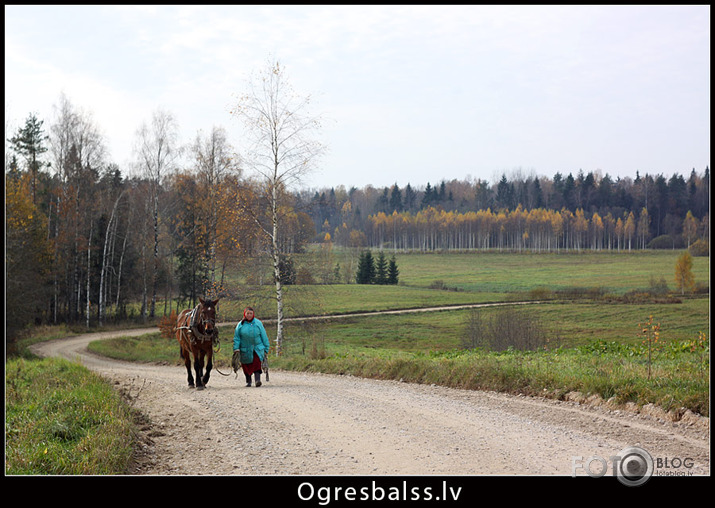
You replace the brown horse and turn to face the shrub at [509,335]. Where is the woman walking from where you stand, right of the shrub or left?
right

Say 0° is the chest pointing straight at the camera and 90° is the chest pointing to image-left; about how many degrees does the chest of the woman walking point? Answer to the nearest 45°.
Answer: approximately 0°

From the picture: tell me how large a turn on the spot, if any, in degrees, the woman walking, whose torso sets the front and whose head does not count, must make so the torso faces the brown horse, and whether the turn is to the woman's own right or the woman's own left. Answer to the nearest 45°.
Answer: approximately 90° to the woman's own right

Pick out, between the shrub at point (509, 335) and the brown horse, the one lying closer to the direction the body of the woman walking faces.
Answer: the brown horse

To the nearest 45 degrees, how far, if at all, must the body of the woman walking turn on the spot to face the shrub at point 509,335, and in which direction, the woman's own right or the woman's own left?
approximately 135° to the woman's own left
